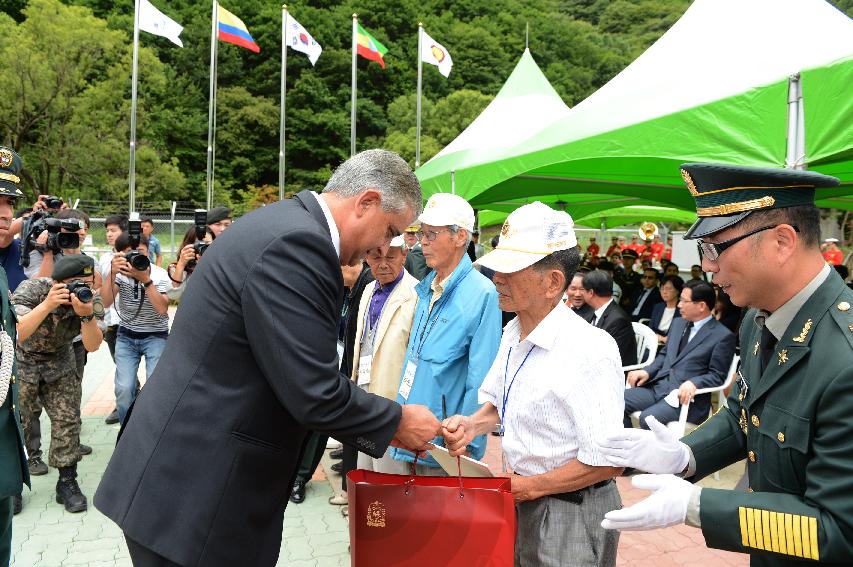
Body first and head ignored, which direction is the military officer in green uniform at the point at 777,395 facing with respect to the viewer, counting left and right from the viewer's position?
facing the viewer and to the left of the viewer

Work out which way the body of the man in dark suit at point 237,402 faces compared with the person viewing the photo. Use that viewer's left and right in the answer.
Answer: facing to the right of the viewer

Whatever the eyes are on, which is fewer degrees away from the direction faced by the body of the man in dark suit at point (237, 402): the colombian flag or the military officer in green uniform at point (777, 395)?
the military officer in green uniform

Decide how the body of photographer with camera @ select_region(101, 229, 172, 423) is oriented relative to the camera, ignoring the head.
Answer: toward the camera

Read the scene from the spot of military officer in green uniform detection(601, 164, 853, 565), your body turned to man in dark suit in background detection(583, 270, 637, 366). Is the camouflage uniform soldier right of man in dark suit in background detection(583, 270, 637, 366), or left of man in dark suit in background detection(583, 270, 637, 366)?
left

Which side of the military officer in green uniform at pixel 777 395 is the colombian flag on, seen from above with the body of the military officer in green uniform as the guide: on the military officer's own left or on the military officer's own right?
on the military officer's own right

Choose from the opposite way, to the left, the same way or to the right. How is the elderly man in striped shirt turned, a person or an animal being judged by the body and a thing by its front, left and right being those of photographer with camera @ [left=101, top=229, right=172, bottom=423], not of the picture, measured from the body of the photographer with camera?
to the right

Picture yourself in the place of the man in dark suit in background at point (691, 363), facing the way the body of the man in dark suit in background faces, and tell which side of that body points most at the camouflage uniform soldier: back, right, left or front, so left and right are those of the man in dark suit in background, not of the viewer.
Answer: front

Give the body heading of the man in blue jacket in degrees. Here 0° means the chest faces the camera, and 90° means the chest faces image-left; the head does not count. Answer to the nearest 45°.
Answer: approximately 45°

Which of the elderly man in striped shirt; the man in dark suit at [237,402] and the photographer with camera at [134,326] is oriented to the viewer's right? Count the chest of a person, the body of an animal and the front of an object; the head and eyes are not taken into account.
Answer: the man in dark suit

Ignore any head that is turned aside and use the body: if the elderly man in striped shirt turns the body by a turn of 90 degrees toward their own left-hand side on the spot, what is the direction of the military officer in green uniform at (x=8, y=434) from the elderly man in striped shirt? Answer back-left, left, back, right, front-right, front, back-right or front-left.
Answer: back-right

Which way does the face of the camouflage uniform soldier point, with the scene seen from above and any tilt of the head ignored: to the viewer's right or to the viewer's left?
to the viewer's right

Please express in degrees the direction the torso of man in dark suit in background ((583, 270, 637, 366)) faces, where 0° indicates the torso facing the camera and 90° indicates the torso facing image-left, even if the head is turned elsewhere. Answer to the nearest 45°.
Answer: approximately 90°

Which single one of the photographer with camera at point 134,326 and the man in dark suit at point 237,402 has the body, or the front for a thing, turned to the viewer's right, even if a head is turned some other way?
the man in dark suit

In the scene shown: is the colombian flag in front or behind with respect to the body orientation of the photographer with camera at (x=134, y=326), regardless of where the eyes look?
behind

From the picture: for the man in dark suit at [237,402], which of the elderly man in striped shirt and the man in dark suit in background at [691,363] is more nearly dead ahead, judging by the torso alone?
the elderly man in striped shirt
